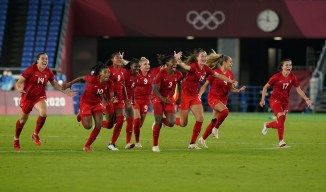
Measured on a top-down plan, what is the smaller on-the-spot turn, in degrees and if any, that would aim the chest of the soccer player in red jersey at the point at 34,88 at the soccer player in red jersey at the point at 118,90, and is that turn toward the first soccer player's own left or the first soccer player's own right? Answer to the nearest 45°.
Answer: approximately 45° to the first soccer player's own left

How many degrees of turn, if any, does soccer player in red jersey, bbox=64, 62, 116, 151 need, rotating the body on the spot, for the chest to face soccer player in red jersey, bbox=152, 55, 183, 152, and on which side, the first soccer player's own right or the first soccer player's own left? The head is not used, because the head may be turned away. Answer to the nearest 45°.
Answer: approximately 45° to the first soccer player's own left

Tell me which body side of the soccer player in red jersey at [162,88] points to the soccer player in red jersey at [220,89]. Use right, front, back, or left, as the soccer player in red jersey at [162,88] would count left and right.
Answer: left

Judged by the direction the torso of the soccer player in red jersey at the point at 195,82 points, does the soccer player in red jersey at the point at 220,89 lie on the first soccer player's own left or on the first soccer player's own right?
on the first soccer player's own left

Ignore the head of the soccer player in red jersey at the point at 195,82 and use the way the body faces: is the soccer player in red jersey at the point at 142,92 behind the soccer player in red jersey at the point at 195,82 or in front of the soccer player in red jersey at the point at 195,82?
behind

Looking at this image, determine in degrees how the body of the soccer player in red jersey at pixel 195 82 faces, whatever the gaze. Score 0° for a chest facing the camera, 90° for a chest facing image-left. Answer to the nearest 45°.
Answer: approximately 315°
